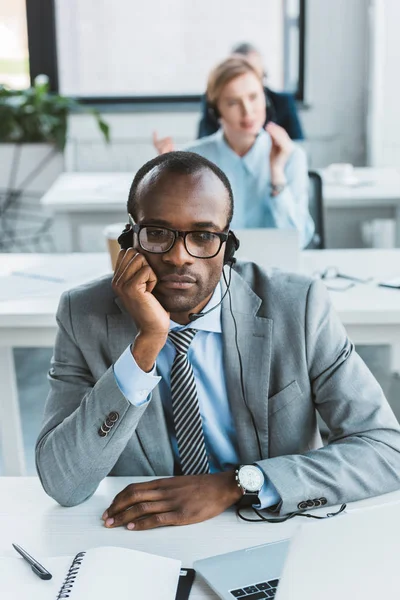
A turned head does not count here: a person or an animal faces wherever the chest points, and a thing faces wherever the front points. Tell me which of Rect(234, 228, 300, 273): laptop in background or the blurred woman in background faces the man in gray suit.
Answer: the blurred woman in background

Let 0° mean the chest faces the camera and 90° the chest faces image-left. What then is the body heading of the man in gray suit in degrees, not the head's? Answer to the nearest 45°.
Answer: approximately 0°

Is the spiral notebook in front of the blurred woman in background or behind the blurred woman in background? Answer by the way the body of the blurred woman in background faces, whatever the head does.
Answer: in front

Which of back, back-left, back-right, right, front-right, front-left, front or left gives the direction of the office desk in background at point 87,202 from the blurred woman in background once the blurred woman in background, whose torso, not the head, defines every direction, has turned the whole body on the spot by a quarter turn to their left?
back-left

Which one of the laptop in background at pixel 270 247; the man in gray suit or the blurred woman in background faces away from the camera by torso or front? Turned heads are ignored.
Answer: the laptop in background

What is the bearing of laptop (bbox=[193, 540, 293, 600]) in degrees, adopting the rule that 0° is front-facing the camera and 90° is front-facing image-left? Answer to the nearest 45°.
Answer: approximately 135°

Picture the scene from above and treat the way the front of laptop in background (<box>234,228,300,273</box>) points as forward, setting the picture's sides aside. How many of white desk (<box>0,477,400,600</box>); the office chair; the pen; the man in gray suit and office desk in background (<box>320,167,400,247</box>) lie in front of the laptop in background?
2

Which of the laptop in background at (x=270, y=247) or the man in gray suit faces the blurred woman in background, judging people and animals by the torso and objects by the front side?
the laptop in background

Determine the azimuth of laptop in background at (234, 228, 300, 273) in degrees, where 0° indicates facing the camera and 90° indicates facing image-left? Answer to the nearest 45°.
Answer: approximately 180°

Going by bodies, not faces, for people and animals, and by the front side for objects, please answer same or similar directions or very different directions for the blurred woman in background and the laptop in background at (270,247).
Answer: very different directions

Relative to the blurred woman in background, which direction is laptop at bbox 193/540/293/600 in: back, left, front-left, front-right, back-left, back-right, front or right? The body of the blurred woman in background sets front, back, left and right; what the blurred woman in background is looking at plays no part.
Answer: front

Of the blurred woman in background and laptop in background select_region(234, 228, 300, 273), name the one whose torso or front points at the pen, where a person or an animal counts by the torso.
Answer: the blurred woman in background

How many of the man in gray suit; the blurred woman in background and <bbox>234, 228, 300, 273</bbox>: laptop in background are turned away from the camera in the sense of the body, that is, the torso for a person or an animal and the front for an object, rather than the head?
1

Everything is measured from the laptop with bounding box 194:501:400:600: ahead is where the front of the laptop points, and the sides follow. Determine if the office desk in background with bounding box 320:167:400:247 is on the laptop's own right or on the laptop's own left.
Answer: on the laptop's own right

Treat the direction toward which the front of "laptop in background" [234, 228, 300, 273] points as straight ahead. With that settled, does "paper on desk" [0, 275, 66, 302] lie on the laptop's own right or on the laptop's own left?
on the laptop's own left

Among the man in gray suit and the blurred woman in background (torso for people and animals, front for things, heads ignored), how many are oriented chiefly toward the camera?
2

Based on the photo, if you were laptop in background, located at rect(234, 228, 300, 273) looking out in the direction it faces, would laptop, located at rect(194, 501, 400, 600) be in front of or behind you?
behind

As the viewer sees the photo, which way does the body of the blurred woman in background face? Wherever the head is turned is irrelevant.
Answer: toward the camera

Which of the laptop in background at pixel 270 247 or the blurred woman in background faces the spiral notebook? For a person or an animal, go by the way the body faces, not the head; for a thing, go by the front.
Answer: the blurred woman in background
